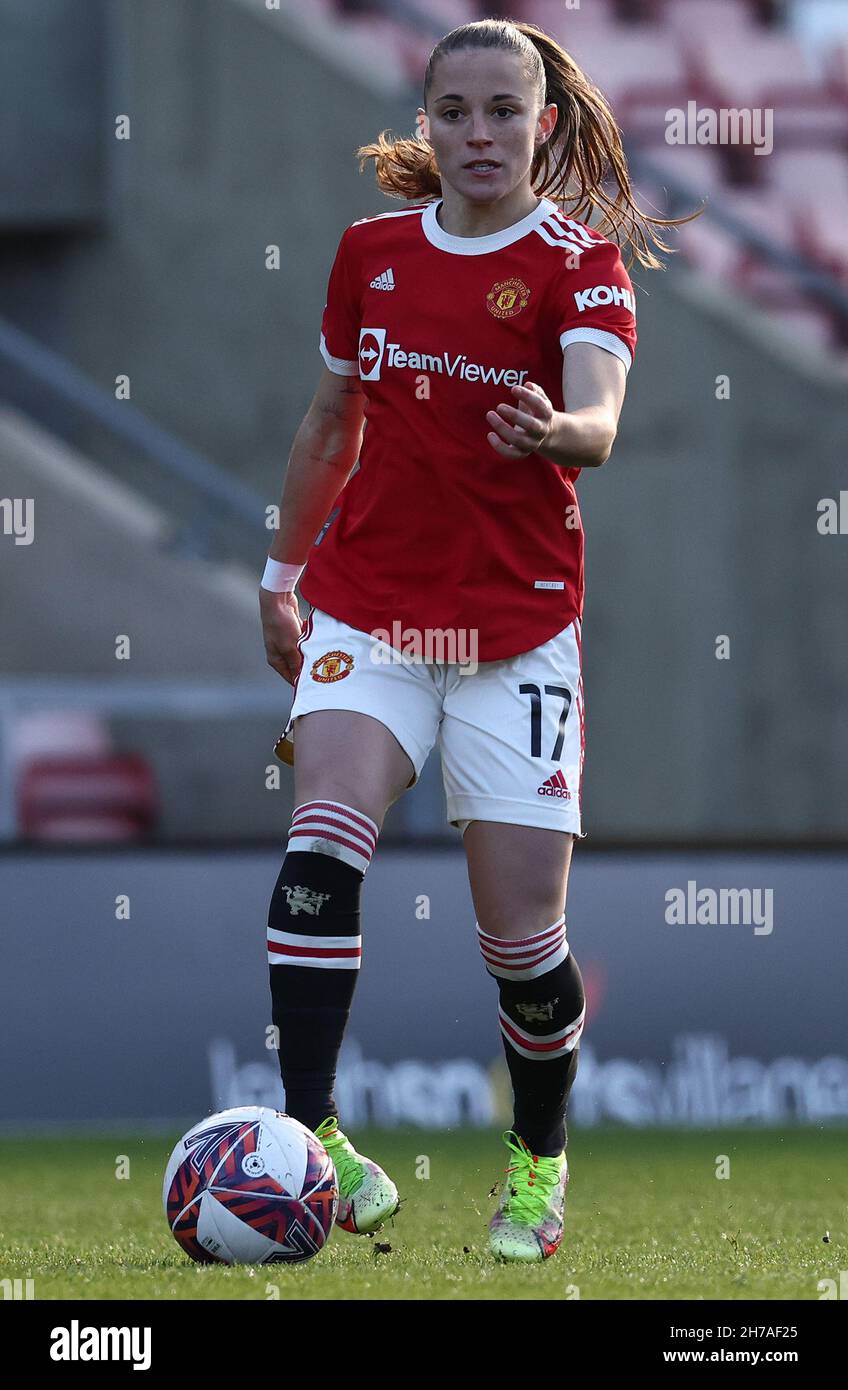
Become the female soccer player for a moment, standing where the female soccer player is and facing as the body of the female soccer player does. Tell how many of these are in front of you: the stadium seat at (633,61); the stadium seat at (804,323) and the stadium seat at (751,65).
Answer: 0

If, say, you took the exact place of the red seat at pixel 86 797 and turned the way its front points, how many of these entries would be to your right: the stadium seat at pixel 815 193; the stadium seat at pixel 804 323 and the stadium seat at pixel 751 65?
0

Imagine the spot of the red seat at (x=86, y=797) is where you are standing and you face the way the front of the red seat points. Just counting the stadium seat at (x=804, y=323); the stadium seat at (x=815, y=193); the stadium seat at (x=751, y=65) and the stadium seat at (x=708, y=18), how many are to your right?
0

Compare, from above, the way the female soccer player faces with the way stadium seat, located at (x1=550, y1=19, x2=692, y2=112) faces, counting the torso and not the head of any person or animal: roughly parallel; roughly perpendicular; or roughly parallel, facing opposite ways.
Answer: roughly parallel

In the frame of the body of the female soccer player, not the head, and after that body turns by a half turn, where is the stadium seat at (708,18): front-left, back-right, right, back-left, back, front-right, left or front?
front

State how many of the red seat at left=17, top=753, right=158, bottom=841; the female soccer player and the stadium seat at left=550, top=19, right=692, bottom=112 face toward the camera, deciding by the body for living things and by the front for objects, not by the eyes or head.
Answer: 3

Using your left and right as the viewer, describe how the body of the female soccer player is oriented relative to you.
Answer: facing the viewer

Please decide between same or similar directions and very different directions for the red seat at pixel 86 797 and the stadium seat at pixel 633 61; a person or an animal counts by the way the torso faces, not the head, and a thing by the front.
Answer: same or similar directions

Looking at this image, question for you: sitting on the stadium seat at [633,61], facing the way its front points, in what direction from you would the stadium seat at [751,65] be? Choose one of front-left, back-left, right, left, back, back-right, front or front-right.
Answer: left

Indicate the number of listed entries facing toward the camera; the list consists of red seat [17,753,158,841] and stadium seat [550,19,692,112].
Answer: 2

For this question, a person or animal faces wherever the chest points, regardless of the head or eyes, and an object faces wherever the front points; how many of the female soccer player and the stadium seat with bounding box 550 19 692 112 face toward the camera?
2

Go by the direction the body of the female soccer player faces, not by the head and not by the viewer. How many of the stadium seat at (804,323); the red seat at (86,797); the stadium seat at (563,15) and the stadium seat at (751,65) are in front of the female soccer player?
0

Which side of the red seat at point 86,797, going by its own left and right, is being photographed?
front

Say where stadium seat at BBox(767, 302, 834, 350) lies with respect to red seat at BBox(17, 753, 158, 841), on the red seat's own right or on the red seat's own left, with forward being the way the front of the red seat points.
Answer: on the red seat's own left

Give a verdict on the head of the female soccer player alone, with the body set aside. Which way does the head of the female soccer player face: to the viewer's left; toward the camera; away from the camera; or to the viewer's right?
toward the camera

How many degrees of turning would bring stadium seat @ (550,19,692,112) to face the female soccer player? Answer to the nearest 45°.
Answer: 0° — it already faces them

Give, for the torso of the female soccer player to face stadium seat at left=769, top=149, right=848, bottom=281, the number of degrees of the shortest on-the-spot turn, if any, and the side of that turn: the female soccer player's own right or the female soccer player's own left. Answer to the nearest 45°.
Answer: approximately 180°

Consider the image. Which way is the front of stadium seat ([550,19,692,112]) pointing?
toward the camera

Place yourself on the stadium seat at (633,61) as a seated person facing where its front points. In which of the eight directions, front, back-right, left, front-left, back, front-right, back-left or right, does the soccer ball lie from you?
front
